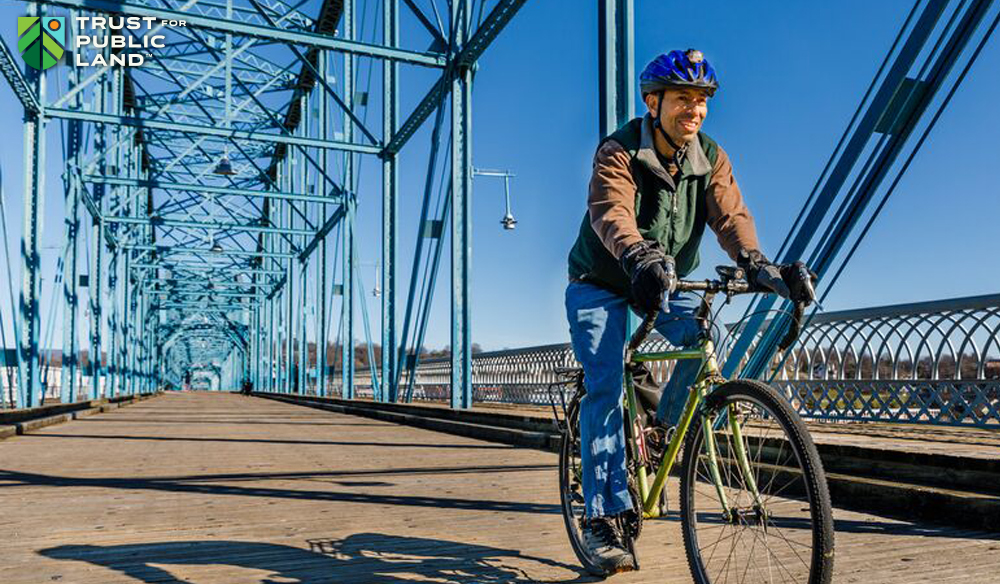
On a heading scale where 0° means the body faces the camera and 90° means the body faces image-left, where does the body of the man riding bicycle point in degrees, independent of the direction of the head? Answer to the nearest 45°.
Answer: approximately 315°

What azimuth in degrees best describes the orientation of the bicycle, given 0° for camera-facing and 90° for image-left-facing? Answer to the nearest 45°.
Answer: approximately 315°
